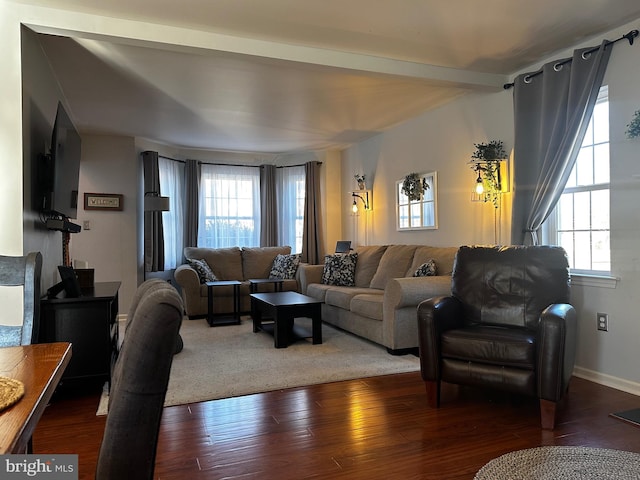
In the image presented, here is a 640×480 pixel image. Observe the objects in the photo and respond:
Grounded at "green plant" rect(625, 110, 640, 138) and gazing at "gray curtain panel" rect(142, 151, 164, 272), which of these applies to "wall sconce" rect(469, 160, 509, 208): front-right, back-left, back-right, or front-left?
front-right

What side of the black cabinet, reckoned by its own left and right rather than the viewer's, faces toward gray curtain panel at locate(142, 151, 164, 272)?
left

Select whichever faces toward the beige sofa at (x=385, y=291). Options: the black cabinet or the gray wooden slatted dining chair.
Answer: the black cabinet

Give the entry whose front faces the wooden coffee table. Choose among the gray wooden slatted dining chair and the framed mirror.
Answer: the framed mirror

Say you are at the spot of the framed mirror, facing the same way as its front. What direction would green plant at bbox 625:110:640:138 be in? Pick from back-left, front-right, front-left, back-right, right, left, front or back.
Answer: left

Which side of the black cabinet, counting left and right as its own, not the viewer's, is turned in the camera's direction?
right

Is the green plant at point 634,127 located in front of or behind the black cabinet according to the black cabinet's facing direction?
in front

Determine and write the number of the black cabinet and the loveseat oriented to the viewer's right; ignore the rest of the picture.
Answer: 1

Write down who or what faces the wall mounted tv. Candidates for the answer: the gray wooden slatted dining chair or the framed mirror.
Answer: the framed mirror

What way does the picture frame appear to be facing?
toward the camera

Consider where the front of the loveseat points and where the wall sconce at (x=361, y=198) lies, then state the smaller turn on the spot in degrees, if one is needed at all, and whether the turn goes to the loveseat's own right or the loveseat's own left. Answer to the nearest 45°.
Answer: approximately 90° to the loveseat's own left

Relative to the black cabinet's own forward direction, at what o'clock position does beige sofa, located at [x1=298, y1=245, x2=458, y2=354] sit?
The beige sofa is roughly at 12 o'clock from the black cabinet.

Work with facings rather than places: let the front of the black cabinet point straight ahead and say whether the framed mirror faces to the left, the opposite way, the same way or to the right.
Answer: the opposite way

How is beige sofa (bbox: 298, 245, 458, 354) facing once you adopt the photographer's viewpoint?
facing the viewer and to the left of the viewer
